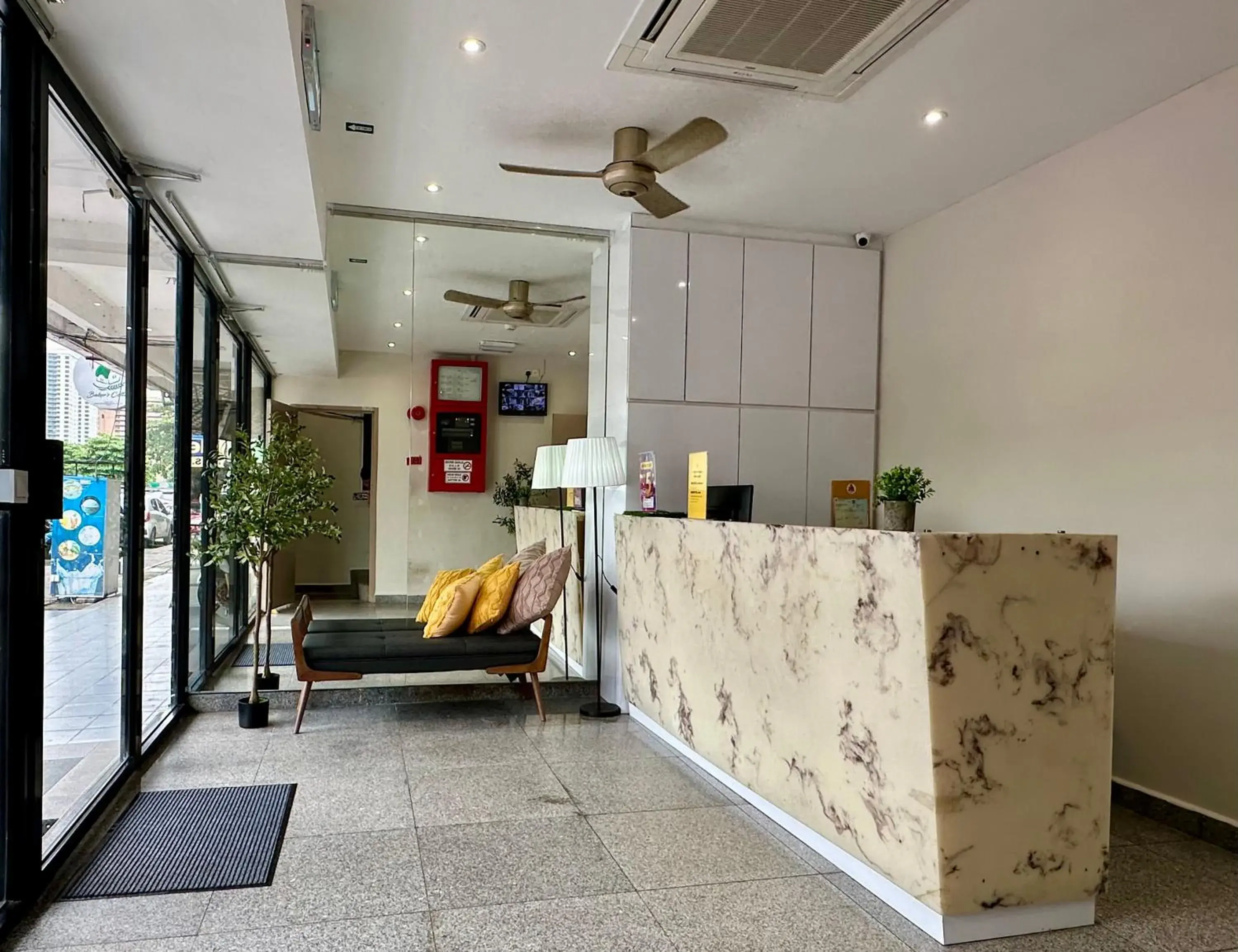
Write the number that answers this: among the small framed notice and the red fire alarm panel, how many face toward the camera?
2

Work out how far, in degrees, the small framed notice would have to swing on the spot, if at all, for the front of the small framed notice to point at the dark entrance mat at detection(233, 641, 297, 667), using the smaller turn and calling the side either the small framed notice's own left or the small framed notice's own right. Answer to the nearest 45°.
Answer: approximately 90° to the small framed notice's own right

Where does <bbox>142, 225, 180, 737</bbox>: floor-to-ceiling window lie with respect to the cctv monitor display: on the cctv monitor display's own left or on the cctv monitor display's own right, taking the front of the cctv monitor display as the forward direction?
on the cctv monitor display's own right

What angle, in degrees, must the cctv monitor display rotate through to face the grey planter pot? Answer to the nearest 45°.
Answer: approximately 45° to its left

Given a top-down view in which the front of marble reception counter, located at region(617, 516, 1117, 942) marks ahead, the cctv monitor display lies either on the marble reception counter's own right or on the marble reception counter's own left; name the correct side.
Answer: on the marble reception counter's own right

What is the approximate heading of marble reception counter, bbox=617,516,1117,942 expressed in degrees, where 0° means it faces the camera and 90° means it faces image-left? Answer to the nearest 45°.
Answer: approximately 45°

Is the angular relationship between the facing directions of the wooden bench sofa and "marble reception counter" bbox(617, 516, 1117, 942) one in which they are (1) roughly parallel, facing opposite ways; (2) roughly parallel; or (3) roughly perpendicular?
roughly perpendicular

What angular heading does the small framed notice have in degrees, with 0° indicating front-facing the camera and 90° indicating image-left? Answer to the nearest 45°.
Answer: approximately 0°
